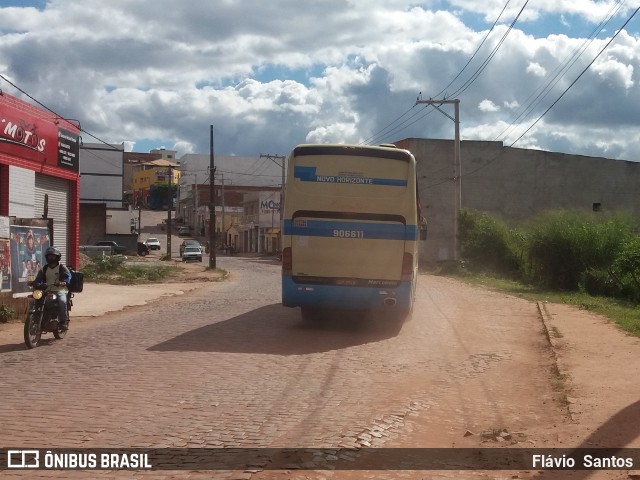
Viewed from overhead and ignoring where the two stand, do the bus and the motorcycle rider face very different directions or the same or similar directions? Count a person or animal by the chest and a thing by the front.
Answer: very different directions

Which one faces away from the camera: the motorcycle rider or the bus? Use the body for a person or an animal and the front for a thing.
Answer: the bus

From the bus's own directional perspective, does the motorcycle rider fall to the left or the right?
on its left

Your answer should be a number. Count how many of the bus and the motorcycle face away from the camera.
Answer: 1

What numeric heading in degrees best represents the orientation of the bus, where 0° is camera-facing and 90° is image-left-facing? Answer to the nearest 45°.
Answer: approximately 180°

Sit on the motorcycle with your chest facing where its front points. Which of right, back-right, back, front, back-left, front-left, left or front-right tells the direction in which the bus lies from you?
back-left

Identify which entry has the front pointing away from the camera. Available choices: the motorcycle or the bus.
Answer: the bus

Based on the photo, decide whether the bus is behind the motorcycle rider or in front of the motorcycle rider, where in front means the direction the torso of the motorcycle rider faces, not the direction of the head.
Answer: behind

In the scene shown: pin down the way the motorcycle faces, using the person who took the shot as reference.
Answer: facing the viewer and to the left of the viewer

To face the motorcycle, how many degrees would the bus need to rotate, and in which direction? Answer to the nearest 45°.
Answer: approximately 135° to its left

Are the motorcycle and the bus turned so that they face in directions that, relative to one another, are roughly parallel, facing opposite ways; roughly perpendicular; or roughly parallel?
roughly parallel, facing opposite ways
